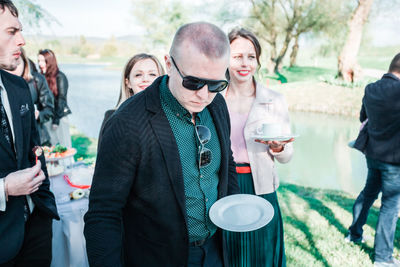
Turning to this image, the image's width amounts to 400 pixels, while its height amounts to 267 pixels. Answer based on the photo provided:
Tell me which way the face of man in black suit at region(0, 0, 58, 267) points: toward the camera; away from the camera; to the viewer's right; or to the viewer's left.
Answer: to the viewer's right

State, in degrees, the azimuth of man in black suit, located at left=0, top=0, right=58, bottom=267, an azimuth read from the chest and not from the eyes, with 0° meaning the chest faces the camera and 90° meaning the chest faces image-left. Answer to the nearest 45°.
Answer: approximately 315°

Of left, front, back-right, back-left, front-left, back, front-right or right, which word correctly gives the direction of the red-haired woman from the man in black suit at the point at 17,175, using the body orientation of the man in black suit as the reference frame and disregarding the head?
back-left

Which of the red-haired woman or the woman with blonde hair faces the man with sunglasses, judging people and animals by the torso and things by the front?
the woman with blonde hair

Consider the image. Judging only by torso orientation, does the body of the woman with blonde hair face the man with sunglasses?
yes

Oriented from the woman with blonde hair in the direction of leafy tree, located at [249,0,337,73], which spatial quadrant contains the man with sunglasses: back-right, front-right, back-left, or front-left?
back-right
